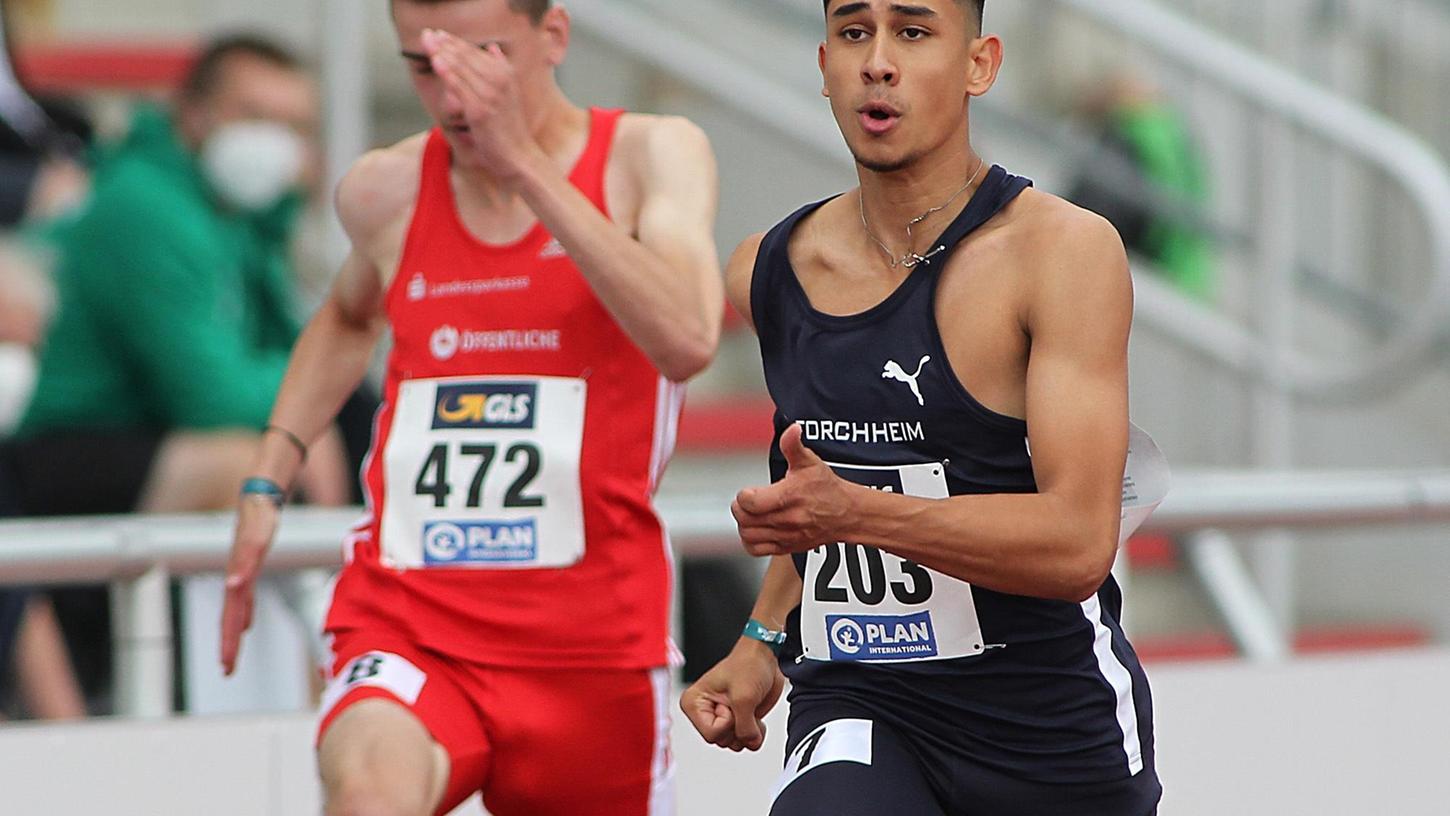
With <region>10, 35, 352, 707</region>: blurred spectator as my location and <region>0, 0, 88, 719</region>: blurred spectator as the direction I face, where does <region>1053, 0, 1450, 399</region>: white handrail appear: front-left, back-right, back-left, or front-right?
back-right

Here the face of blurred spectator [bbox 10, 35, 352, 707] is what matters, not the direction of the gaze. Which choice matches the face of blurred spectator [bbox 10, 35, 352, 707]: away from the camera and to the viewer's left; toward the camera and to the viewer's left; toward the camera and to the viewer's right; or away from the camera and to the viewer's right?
toward the camera and to the viewer's right

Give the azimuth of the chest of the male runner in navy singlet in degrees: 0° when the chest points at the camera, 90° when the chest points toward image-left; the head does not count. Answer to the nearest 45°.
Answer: approximately 45°

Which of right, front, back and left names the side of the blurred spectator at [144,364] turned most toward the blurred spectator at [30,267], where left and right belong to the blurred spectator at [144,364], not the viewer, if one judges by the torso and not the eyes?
back

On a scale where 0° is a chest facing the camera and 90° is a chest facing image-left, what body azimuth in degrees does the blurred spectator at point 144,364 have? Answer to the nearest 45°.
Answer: approximately 315°

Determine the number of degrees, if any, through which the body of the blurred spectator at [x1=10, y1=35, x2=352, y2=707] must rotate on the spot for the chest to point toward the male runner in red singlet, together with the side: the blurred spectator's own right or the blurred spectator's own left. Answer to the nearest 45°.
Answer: approximately 45° to the blurred spectator's own right

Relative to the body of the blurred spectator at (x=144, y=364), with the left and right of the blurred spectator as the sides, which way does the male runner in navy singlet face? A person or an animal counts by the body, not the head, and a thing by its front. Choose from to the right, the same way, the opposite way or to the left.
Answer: to the right

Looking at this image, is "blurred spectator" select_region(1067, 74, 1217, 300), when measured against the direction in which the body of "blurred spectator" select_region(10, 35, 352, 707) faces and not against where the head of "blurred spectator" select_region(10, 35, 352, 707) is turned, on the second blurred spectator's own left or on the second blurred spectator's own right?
on the second blurred spectator's own left

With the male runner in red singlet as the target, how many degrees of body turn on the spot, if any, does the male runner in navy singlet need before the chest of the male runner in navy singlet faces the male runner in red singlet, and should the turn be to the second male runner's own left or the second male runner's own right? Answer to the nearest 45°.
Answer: approximately 90° to the second male runner's own right

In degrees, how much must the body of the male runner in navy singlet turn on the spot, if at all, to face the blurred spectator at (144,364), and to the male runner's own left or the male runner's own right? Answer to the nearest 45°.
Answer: approximately 90° to the male runner's own right

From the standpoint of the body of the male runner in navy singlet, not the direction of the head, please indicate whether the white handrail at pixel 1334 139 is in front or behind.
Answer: behind
